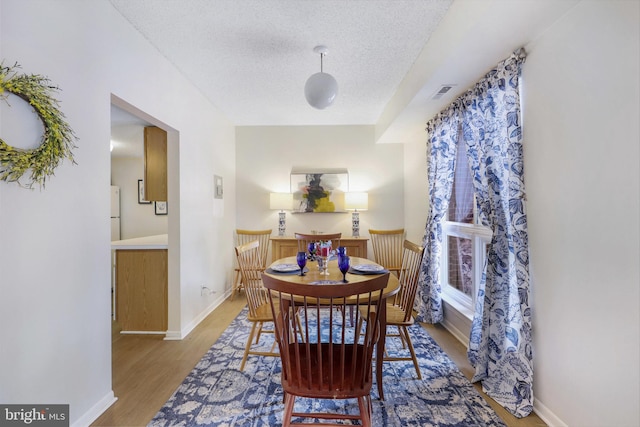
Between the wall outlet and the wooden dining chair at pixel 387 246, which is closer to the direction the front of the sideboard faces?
the wall outlet

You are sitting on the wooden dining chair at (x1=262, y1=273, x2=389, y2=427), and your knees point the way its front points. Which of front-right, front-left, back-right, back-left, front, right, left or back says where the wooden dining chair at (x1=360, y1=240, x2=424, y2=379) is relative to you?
front-right

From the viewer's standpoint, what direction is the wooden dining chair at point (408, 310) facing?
to the viewer's left

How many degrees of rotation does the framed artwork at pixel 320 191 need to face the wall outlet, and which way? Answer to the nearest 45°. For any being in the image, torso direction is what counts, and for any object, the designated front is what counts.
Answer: approximately 45° to its right

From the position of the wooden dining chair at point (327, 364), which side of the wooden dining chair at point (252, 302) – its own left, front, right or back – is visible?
right

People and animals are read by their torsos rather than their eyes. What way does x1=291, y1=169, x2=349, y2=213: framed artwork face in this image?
toward the camera

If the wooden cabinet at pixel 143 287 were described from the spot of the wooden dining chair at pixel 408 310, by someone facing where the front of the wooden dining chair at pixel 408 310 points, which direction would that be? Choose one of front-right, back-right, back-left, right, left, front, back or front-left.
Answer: front

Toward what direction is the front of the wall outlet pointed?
to the viewer's right

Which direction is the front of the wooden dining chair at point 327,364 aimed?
away from the camera

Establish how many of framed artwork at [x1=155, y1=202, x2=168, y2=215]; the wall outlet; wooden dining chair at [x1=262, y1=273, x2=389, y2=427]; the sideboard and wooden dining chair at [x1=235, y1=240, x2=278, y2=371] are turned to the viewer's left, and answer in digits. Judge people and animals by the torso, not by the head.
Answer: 0

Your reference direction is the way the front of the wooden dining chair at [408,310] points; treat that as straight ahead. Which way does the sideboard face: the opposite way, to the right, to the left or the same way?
to the left

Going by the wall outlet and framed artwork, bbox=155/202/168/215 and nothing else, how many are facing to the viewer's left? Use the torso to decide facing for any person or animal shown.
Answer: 0

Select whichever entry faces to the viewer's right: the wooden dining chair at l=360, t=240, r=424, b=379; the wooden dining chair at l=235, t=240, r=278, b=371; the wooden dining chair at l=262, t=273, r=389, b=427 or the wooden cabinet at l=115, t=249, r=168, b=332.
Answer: the wooden dining chair at l=235, t=240, r=278, b=371

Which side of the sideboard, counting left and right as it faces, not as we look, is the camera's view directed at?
front

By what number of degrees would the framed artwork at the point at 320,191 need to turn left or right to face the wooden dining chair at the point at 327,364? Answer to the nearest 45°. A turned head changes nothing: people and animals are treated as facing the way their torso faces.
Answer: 0° — it already faces it

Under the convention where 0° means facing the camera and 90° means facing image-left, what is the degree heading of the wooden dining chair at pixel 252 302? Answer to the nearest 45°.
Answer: approximately 270°
